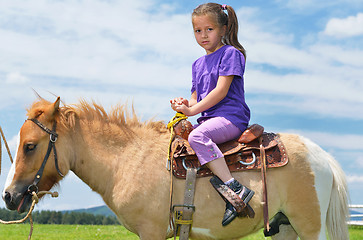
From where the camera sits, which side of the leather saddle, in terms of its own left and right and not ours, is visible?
left

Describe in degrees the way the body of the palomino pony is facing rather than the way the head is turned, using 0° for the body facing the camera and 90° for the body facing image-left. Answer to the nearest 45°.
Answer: approximately 90°
